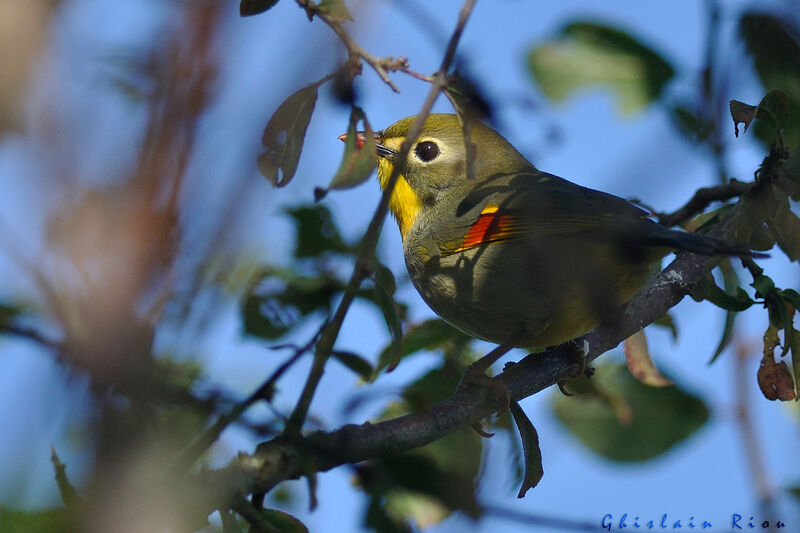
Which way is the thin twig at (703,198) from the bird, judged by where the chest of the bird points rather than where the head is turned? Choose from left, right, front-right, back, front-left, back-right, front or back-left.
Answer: back

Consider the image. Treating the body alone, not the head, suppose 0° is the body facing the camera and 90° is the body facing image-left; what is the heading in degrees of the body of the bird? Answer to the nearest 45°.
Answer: approximately 90°

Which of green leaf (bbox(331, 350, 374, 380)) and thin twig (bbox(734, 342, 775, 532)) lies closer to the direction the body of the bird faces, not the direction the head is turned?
the green leaf

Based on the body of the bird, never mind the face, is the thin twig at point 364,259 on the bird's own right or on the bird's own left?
on the bird's own left
